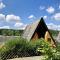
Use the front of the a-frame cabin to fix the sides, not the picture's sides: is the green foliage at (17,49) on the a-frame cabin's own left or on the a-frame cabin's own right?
on the a-frame cabin's own right

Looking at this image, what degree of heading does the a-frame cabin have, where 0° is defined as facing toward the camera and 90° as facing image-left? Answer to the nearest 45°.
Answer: approximately 315°

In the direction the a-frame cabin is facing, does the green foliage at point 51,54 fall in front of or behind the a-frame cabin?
in front
